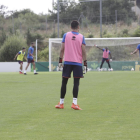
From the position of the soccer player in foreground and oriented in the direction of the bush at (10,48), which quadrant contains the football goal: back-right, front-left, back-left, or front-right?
front-right

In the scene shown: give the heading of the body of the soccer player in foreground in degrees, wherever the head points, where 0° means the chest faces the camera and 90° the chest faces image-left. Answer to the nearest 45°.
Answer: approximately 180°

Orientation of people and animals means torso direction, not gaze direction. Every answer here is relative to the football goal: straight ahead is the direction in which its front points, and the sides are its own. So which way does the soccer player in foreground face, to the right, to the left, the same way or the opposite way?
the opposite way

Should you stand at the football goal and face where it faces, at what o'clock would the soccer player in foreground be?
The soccer player in foreground is roughly at 12 o'clock from the football goal.

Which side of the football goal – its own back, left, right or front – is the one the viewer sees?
front

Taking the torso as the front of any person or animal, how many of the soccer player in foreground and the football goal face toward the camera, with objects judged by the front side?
1

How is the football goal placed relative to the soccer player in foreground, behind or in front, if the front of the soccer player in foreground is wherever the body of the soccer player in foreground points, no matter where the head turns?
in front

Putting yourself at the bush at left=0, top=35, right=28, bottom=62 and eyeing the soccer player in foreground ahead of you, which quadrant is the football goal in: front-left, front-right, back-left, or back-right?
front-left

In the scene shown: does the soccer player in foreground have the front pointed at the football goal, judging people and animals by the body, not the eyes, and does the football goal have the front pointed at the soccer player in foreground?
yes

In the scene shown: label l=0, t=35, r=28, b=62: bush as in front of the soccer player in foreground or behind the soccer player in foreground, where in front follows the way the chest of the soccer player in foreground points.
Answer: in front

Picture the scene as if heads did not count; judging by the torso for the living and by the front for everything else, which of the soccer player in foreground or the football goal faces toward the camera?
the football goal

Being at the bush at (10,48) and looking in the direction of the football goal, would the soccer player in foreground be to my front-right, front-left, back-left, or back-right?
front-right

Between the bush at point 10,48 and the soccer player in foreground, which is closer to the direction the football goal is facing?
the soccer player in foreground
